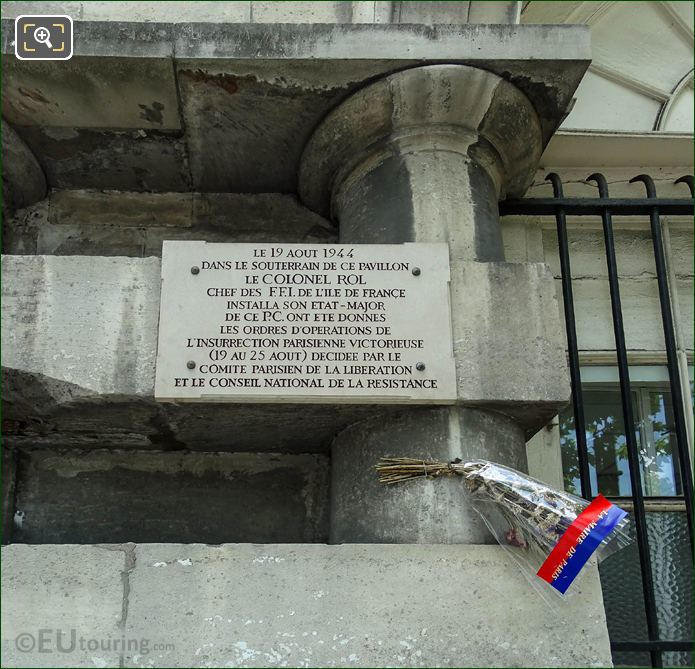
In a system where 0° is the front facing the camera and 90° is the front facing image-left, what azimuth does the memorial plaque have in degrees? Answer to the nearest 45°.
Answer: approximately 0°

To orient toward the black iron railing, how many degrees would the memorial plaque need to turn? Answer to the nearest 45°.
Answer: approximately 90° to its left
